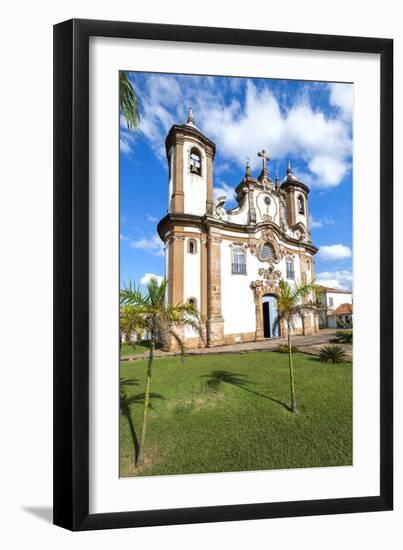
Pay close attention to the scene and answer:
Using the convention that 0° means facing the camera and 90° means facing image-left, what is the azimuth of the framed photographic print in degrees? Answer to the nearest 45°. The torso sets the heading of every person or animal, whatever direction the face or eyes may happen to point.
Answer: approximately 315°
